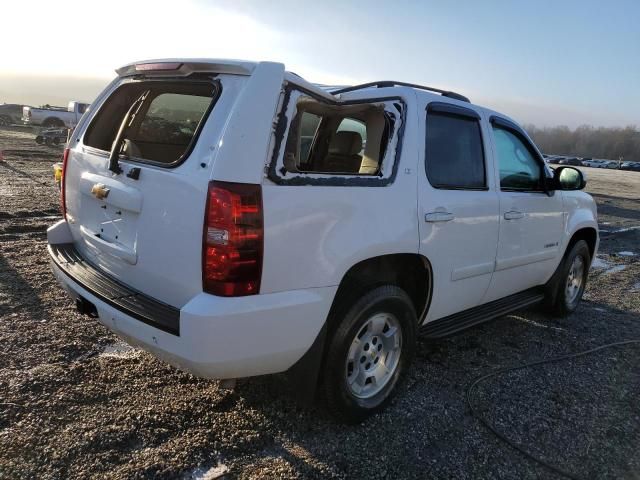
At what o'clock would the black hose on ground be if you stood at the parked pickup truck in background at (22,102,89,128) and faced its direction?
The black hose on ground is roughly at 3 o'clock from the parked pickup truck in background.

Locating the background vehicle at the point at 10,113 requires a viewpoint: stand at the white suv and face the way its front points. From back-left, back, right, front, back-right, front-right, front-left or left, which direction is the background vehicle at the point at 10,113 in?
left

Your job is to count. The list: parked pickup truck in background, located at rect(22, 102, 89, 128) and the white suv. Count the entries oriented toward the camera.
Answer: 0

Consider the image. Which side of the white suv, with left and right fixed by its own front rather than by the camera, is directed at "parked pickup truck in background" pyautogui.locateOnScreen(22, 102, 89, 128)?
left

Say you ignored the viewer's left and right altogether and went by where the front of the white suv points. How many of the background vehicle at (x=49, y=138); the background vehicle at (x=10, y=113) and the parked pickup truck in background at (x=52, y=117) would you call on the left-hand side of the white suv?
3

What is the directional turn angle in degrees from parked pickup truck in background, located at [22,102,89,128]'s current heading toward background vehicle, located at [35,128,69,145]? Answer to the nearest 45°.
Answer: approximately 90° to its right

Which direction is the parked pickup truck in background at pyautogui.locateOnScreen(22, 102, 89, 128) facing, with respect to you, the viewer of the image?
facing to the right of the viewer

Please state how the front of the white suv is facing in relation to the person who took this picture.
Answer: facing away from the viewer and to the right of the viewer

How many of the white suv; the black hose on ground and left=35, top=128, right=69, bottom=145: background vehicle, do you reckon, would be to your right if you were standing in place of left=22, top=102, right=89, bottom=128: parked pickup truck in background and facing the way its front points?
3

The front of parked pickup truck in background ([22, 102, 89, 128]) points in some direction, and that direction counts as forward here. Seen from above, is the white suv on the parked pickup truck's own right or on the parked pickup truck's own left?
on the parked pickup truck's own right
